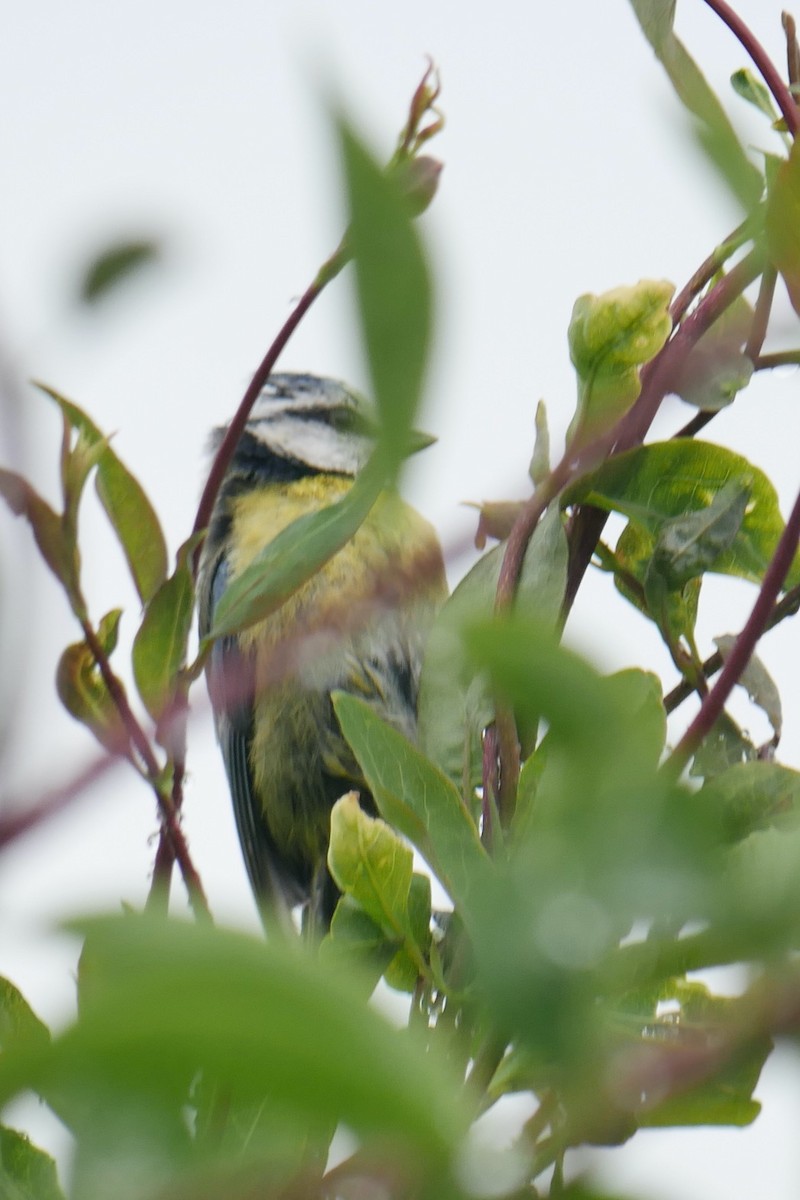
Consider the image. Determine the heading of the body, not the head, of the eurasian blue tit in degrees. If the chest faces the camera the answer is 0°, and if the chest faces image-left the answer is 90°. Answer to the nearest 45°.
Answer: approximately 315°

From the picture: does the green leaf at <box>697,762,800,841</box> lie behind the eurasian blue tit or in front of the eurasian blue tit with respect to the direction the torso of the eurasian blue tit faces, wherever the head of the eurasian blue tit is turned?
in front

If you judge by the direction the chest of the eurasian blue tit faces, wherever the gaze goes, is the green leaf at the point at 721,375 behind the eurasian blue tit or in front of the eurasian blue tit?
in front
